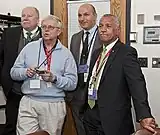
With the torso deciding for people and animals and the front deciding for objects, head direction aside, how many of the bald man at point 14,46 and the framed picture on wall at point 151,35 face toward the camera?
2

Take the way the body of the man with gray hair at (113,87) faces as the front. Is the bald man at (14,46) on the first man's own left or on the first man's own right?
on the first man's own right

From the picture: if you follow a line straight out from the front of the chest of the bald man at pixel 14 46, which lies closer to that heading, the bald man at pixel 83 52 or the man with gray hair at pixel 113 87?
the man with gray hair

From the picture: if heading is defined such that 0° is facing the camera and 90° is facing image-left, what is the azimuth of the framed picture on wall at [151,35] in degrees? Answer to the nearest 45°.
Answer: approximately 0°

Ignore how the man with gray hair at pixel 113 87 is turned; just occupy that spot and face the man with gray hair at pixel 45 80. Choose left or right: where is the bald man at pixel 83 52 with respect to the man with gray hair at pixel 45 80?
right

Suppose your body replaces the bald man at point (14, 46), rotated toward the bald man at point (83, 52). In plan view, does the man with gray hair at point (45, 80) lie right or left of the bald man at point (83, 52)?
right

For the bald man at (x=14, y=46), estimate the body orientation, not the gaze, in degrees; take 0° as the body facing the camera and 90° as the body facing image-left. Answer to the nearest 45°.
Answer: approximately 0°
